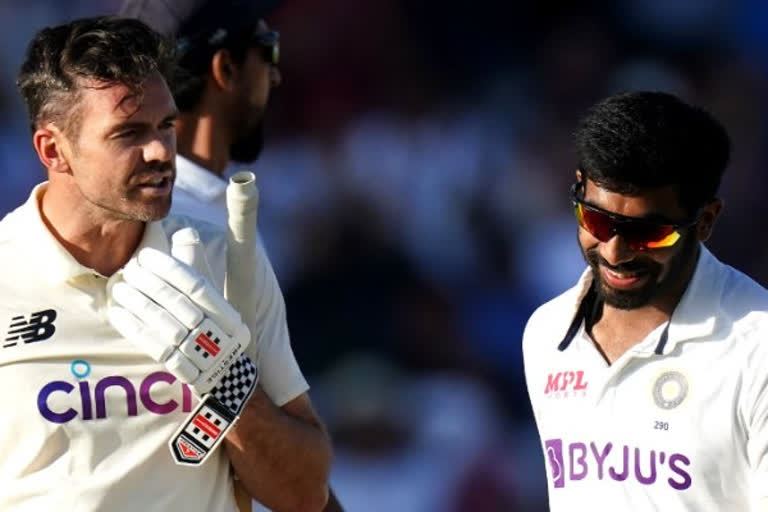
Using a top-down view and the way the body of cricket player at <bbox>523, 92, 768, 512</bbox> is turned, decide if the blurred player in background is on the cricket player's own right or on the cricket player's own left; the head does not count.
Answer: on the cricket player's own right

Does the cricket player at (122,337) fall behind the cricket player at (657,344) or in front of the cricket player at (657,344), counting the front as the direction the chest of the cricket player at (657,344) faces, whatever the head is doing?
in front

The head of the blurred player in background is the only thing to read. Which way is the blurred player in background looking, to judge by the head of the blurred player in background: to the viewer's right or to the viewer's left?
to the viewer's right

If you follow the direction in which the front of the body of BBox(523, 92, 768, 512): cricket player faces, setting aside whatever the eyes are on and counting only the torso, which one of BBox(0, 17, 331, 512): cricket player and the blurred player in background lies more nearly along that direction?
the cricket player

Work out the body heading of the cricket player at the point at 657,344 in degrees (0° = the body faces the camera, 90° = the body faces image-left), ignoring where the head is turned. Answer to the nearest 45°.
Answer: approximately 45°
